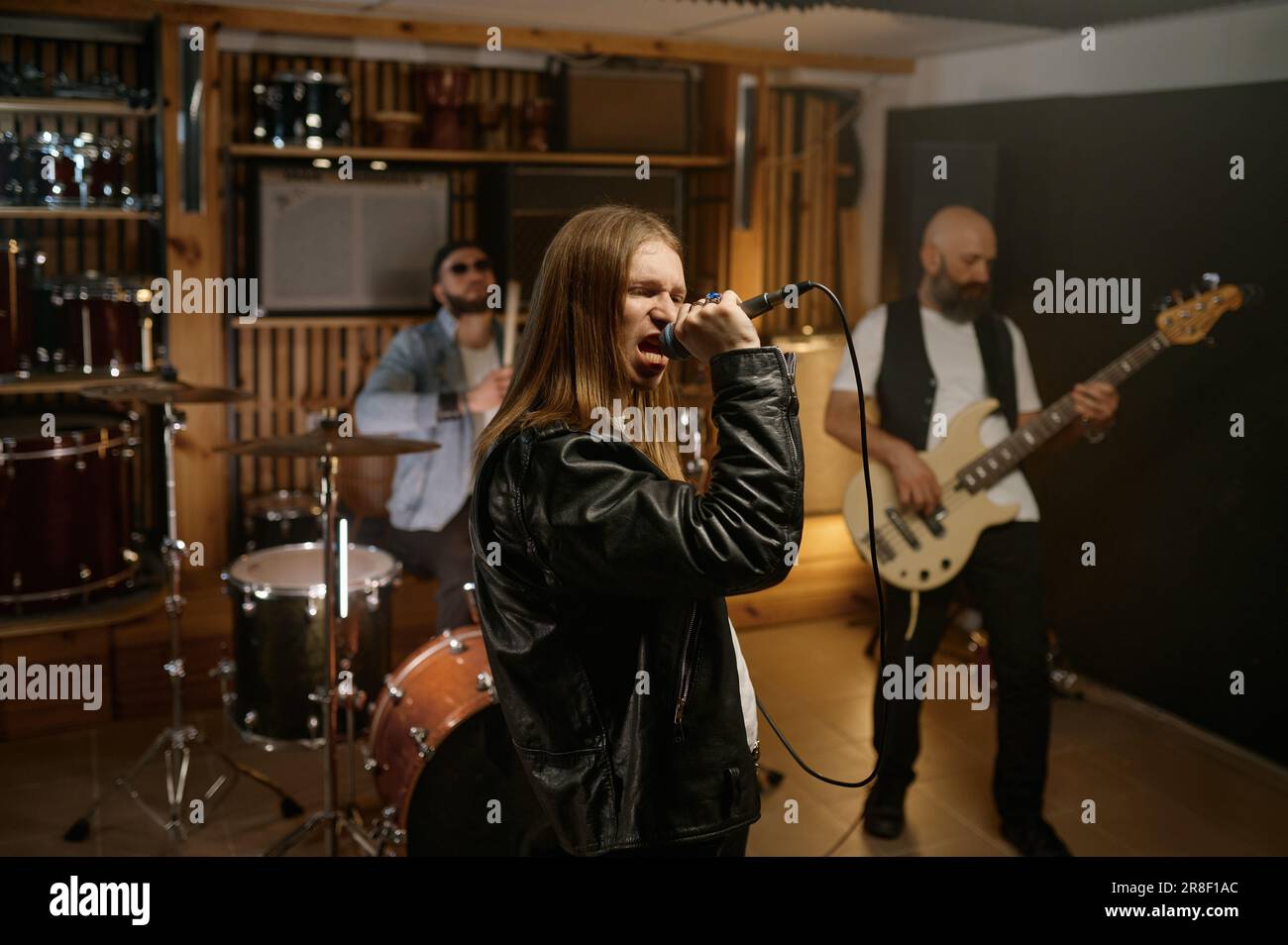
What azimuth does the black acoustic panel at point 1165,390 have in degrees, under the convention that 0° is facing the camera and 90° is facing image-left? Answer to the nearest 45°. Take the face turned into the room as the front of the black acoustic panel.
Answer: approximately 45°

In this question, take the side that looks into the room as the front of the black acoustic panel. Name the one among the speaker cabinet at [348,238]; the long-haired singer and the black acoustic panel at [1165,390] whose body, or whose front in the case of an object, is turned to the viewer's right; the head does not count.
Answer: the long-haired singer

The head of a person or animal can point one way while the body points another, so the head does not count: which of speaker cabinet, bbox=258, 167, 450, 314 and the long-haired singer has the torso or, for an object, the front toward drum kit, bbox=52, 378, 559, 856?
the speaker cabinet

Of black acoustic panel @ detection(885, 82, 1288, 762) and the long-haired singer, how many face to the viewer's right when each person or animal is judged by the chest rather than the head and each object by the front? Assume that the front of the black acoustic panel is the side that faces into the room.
1

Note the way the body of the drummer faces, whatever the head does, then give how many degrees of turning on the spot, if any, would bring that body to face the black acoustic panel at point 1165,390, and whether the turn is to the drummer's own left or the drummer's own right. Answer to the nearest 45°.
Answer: approximately 45° to the drummer's own left

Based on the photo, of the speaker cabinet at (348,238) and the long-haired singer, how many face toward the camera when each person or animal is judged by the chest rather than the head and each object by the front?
1

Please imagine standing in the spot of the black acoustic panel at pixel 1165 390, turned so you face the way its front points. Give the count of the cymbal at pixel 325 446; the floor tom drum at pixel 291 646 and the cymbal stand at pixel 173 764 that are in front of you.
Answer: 3

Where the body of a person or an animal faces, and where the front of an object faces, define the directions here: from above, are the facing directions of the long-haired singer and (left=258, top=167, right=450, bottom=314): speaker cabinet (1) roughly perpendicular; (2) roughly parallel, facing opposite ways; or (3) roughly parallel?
roughly perpendicular
